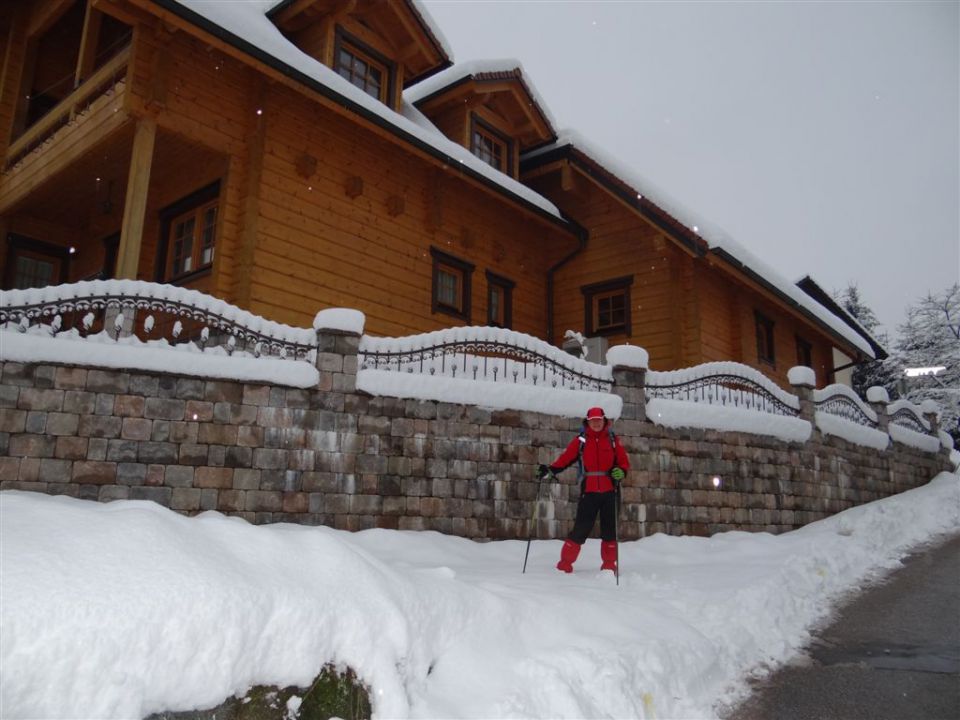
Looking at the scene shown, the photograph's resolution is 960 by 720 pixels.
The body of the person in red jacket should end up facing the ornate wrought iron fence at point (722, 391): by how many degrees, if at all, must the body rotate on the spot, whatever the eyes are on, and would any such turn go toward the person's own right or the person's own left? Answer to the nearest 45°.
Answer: approximately 135° to the person's own left

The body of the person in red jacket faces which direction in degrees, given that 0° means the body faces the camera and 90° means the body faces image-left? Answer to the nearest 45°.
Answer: approximately 0°

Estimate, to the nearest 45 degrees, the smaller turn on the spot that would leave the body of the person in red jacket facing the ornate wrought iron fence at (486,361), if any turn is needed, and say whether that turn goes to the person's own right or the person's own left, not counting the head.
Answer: approximately 135° to the person's own right

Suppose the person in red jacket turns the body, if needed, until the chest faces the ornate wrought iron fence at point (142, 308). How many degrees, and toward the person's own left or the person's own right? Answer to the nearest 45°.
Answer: approximately 90° to the person's own right

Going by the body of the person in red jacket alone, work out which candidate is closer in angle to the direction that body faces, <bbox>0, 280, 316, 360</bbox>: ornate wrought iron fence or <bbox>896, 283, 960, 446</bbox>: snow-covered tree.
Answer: the ornate wrought iron fence
